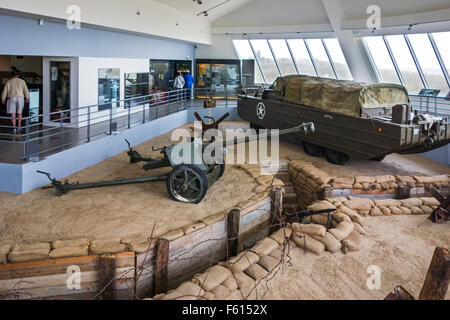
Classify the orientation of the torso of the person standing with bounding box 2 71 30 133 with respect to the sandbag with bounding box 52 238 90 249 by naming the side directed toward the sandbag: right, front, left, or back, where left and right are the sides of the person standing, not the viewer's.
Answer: back

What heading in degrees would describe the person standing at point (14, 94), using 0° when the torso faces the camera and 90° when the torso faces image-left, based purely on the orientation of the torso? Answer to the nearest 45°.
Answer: approximately 180°

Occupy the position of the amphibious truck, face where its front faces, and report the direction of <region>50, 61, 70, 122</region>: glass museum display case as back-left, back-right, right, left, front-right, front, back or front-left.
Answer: front-left

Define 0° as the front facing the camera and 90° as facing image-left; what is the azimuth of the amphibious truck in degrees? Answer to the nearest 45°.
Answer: approximately 135°

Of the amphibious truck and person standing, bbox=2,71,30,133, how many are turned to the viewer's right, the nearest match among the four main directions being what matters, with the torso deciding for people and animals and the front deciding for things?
0

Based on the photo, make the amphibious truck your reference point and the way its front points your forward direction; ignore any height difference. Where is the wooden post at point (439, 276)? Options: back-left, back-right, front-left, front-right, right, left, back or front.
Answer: back-left
